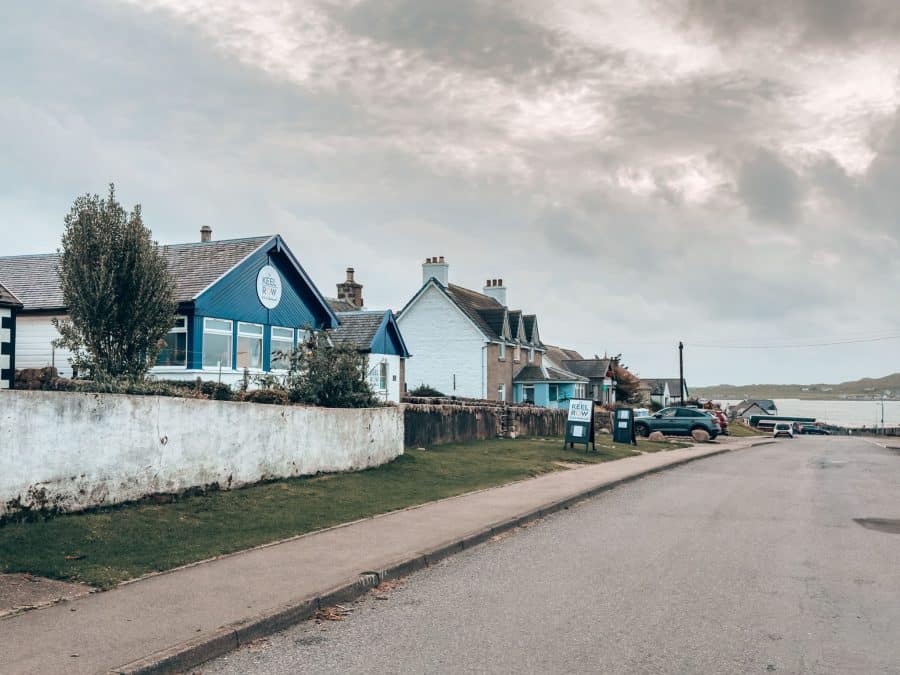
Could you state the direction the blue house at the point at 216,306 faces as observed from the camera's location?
facing the viewer and to the right of the viewer

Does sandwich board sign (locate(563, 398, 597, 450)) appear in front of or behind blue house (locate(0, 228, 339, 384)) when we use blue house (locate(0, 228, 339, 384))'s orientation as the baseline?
in front

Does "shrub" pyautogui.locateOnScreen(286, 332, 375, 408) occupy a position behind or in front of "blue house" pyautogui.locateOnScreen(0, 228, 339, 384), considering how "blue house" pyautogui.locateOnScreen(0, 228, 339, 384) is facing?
in front

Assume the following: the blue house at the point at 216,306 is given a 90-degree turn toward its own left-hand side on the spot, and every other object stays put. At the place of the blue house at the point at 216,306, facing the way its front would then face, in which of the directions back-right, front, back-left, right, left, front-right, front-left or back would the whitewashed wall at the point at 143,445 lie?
back-right

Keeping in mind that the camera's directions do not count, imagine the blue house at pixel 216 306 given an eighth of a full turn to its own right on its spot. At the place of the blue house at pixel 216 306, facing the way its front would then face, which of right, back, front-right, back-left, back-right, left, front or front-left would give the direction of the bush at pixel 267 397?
front
